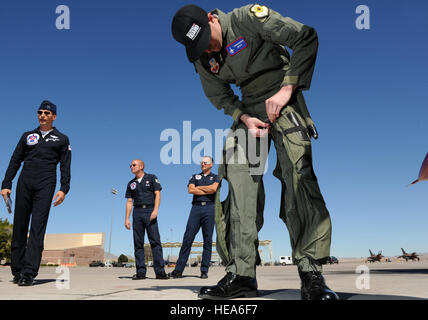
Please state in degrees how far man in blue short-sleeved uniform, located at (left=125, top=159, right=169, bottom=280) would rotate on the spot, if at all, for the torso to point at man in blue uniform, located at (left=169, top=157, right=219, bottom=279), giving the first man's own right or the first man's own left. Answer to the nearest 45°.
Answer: approximately 135° to the first man's own left

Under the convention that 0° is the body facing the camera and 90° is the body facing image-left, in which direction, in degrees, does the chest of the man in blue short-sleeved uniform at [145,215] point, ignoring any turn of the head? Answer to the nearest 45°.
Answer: approximately 0°

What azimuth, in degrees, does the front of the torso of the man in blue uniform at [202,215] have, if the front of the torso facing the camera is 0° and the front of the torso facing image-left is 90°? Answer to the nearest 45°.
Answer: approximately 0°

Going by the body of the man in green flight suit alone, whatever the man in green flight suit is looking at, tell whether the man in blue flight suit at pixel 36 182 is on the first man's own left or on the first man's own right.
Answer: on the first man's own right

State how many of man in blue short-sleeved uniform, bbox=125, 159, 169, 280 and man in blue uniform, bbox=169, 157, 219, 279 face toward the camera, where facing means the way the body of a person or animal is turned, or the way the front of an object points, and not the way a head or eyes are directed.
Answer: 2

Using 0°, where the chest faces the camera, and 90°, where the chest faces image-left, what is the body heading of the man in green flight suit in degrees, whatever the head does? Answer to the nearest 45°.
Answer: approximately 45°

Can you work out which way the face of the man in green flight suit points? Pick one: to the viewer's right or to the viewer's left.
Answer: to the viewer's left
